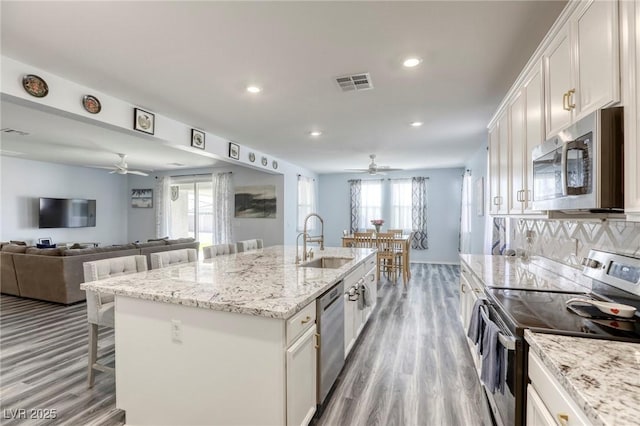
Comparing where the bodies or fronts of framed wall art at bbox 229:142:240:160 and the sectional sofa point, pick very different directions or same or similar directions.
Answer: very different directions

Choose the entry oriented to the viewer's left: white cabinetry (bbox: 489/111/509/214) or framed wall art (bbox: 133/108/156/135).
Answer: the white cabinetry

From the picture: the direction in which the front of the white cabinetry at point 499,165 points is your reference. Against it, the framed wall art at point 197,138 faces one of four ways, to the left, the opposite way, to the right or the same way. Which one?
the opposite way

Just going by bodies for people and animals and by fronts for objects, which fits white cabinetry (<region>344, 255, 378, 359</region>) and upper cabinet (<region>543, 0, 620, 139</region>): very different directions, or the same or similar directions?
very different directions

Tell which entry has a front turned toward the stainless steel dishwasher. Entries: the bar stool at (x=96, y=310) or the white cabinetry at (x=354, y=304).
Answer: the bar stool

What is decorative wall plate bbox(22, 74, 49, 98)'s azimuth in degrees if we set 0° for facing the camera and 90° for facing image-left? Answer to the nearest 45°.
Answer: approximately 315°

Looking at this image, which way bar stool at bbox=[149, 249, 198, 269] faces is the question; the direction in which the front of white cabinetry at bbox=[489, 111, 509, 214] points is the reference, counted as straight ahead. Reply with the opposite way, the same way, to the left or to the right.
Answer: the opposite way

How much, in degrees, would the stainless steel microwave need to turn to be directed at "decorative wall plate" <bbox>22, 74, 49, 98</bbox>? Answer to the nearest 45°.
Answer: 0° — it already faces it

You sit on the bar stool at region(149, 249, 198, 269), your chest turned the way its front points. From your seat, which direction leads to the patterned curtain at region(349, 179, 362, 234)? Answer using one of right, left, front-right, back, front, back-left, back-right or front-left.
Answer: left

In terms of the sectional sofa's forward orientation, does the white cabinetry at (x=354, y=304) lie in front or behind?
behind

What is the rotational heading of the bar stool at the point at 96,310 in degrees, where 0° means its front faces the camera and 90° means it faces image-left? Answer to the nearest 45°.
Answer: approximately 315°

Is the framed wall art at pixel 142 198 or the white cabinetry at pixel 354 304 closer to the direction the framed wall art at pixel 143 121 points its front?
the white cabinetry

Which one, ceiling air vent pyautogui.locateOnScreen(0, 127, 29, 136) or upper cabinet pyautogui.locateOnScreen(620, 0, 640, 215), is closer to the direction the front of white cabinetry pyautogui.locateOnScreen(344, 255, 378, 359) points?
the upper cabinet

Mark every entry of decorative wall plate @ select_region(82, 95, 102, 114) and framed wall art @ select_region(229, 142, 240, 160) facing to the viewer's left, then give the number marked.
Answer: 0

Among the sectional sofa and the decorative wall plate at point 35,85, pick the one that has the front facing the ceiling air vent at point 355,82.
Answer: the decorative wall plate

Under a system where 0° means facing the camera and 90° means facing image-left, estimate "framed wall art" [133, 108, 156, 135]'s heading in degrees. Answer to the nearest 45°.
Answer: approximately 315°

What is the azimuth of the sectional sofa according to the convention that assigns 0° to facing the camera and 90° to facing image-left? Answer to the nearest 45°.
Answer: approximately 135°
